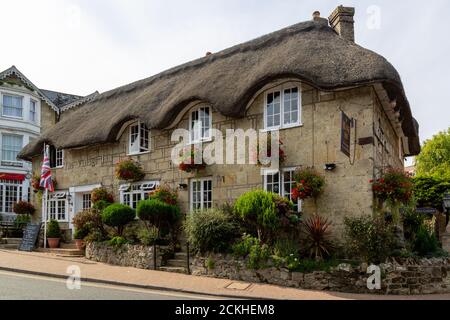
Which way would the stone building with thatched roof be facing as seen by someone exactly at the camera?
facing the viewer and to the left of the viewer

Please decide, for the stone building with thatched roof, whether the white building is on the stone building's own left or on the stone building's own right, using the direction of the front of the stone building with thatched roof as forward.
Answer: on the stone building's own right

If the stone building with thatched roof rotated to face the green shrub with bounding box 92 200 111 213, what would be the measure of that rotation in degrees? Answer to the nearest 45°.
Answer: approximately 90° to its right

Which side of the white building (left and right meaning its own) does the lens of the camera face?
front

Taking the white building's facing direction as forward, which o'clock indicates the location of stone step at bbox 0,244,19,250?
The stone step is roughly at 12 o'clock from the white building.

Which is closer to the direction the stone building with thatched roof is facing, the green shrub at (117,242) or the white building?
the green shrub

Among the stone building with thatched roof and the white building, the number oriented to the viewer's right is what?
0
